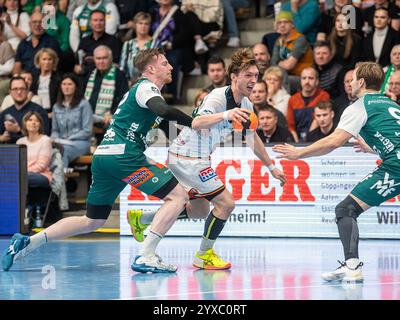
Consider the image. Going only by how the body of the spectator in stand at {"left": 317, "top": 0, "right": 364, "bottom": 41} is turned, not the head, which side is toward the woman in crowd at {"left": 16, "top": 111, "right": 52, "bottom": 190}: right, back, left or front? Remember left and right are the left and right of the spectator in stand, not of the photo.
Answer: right

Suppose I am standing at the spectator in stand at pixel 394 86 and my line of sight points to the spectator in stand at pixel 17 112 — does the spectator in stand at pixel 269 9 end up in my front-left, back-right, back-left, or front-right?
front-right

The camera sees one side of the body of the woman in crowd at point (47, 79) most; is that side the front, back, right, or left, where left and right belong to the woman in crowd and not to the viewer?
front

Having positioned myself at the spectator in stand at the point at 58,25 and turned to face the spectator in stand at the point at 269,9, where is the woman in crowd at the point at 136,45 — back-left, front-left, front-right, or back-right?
front-right

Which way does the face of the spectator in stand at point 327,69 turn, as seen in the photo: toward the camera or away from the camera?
toward the camera

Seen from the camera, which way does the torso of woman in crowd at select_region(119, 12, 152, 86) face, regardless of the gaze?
toward the camera

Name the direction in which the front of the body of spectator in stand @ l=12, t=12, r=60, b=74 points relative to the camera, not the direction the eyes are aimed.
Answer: toward the camera

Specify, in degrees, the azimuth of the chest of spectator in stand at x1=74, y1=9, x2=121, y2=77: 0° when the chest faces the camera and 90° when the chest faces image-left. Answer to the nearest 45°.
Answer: approximately 0°

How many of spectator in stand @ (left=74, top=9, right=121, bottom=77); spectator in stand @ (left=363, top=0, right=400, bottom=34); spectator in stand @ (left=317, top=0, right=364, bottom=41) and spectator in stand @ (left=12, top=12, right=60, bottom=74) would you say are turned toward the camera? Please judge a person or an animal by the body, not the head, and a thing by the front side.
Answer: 4

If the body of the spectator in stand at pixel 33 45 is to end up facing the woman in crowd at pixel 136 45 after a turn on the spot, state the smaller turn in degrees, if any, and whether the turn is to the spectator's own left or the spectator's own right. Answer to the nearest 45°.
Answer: approximately 45° to the spectator's own left

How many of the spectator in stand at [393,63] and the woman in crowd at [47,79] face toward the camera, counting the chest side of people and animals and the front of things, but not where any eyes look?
2

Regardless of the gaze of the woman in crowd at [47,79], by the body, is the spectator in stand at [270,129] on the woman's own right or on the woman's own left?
on the woman's own left

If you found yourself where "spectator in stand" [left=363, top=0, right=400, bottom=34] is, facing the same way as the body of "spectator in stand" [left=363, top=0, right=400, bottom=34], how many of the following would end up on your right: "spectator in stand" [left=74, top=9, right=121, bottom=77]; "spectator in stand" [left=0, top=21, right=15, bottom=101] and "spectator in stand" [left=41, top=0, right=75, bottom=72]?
3

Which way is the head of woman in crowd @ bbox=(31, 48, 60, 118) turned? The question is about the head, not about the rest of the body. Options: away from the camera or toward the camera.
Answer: toward the camera
